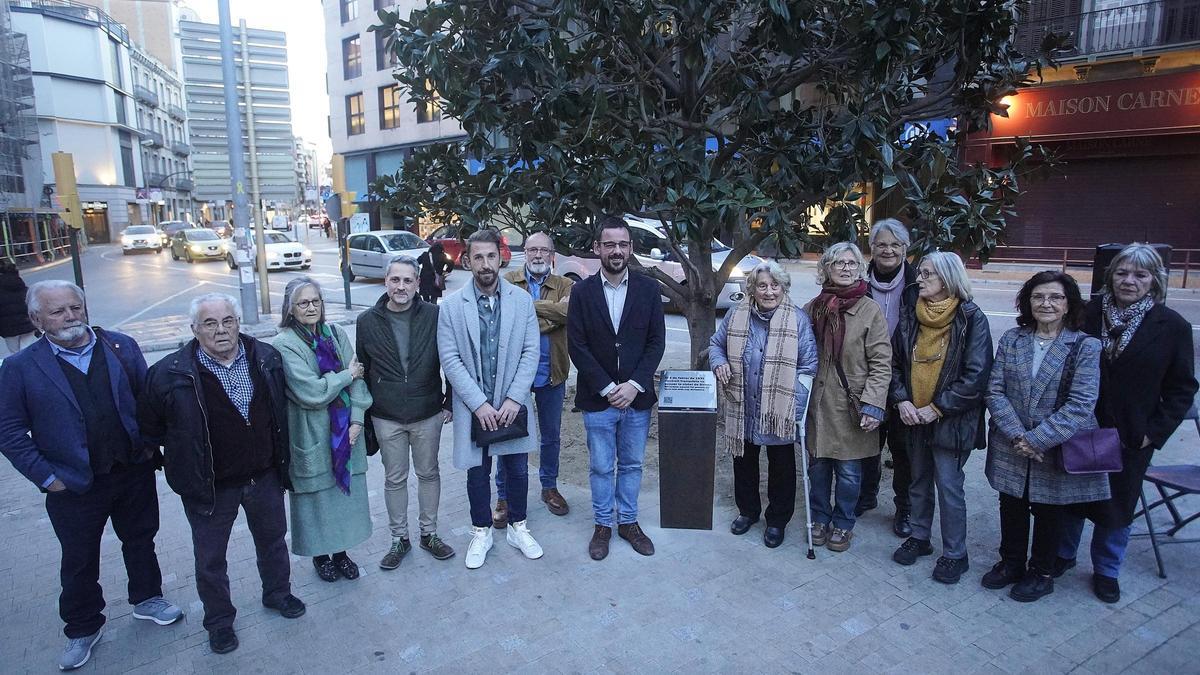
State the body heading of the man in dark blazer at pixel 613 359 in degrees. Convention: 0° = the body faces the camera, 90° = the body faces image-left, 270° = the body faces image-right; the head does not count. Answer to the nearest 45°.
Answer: approximately 0°

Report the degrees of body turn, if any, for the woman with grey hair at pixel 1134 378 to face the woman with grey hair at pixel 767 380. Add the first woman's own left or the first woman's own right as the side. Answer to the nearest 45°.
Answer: approximately 45° to the first woman's own right

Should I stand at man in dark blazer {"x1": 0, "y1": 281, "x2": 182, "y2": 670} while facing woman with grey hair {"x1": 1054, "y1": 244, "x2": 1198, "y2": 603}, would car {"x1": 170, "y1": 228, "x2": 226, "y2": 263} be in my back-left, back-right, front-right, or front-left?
back-left

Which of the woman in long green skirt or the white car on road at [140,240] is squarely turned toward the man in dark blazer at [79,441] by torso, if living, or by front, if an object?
the white car on road

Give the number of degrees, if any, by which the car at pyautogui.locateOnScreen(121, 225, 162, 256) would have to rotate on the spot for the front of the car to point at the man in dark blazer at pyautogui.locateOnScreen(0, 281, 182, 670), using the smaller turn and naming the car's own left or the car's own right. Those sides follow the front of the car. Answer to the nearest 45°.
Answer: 0° — it already faces them
